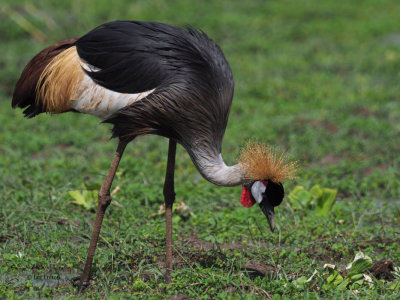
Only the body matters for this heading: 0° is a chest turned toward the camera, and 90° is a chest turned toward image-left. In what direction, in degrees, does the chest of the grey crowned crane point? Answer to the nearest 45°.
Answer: approximately 270°

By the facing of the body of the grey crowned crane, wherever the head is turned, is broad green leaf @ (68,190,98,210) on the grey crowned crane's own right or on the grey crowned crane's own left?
on the grey crowned crane's own left
